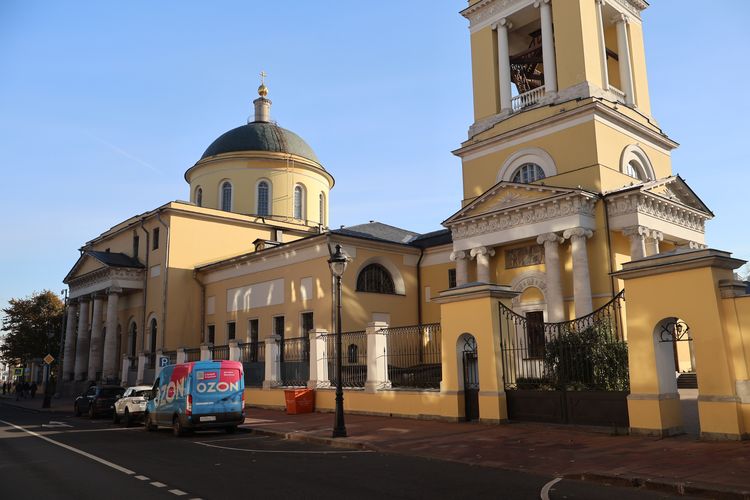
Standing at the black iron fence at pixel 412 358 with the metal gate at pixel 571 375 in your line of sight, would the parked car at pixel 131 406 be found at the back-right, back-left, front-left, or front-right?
back-right

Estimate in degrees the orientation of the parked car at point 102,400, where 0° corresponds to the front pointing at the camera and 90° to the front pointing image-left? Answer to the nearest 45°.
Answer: approximately 135°

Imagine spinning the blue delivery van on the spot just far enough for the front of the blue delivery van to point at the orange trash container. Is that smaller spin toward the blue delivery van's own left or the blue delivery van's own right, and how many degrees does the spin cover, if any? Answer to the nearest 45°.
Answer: approximately 90° to the blue delivery van's own right

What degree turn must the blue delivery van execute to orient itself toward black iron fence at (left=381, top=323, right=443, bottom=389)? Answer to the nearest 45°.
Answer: approximately 135° to its right

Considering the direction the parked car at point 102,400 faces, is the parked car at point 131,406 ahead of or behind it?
behind

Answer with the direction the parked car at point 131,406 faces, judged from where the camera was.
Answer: facing away from the viewer and to the left of the viewer

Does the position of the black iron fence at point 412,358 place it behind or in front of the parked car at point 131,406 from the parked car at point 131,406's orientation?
behind

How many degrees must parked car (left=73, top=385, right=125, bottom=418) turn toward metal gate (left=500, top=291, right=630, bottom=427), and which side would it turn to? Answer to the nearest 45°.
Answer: approximately 180°

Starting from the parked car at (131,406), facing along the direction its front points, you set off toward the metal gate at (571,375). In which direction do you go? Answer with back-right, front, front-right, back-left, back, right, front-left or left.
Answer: back

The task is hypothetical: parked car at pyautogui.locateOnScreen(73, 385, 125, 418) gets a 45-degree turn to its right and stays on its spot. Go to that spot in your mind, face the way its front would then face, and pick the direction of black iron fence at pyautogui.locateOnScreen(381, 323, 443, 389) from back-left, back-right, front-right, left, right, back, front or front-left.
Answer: back-right

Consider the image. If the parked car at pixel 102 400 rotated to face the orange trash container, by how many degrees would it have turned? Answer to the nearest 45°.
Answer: approximately 180°

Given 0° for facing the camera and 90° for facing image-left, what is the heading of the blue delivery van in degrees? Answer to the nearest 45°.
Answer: approximately 135°

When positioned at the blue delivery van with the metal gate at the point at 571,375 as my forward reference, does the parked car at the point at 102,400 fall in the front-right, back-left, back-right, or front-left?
back-left
